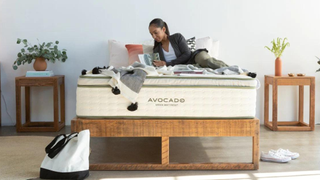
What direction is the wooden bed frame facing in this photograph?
toward the camera

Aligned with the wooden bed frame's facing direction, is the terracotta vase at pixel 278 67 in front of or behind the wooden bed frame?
behind

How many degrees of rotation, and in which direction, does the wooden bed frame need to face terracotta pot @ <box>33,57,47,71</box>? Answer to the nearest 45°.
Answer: approximately 135° to its right

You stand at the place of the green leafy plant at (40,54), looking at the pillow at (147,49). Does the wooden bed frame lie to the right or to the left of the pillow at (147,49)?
right

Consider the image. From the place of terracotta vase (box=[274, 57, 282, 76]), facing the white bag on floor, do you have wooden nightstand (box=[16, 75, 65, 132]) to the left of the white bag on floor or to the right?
right

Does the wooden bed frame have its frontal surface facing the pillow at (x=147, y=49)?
no

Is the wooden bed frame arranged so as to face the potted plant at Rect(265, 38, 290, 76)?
no

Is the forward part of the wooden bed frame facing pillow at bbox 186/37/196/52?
no
